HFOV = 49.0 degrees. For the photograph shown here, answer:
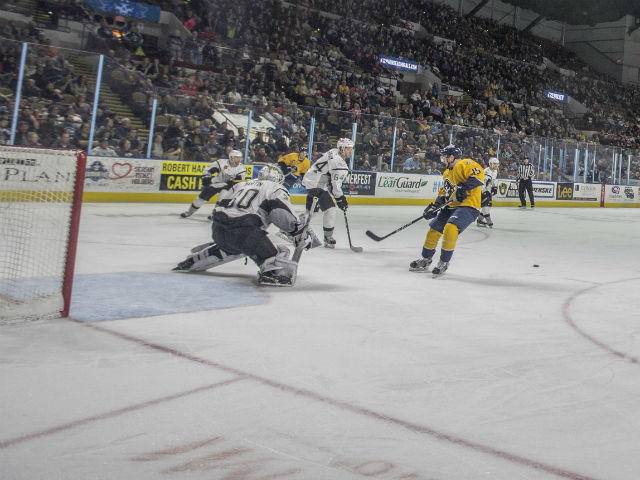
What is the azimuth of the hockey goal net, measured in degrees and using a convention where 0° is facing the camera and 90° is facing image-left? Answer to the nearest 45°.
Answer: approximately 225°

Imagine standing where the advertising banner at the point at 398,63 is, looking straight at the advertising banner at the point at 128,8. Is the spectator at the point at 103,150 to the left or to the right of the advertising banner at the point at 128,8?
left

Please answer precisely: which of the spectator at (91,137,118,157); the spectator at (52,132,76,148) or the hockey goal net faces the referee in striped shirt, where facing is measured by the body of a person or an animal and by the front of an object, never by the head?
the hockey goal net

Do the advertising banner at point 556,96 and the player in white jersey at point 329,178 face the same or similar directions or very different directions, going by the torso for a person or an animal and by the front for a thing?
very different directions

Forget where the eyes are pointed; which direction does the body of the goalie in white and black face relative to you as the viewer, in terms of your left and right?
facing away from the viewer and to the right of the viewer

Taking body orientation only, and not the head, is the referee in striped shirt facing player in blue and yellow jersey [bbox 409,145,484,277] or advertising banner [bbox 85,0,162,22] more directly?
the player in blue and yellow jersey

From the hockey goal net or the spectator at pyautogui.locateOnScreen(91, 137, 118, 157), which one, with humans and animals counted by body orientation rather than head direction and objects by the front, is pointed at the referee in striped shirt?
the hockey goal net

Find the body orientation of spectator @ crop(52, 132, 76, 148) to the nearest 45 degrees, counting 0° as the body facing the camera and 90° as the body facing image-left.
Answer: approximately 0°

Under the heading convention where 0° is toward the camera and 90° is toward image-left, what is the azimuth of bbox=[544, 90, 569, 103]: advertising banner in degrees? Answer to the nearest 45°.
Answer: approximately 45°
